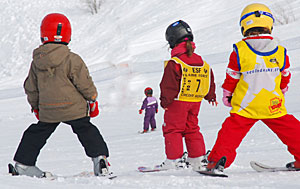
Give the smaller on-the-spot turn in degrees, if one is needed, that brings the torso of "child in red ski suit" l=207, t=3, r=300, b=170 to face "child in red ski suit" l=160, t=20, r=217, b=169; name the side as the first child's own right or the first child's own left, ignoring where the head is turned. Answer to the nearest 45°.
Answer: approximately 45° to the first child's own left

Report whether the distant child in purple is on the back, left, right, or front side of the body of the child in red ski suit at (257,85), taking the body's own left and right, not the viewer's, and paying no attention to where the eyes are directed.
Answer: front

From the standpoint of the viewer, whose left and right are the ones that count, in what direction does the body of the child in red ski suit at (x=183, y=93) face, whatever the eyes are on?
facing away from the viewer and to the left of the viewer

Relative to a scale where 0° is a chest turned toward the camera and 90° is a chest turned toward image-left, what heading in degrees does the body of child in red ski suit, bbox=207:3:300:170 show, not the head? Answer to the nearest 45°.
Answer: approximately 180°

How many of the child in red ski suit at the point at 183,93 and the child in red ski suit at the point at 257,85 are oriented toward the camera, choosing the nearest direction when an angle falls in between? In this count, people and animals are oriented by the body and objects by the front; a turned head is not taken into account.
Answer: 0

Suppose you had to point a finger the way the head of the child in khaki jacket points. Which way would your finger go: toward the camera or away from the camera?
away from the camera

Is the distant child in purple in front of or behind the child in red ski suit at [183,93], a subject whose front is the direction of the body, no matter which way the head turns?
in front

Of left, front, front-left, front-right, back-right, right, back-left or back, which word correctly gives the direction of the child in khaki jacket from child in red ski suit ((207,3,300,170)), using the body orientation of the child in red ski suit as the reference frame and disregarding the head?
left

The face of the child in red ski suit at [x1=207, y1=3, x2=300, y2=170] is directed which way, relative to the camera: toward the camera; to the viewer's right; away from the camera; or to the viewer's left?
away from the camera

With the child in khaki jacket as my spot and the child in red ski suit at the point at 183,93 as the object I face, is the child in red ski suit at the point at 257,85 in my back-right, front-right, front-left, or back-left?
front-right

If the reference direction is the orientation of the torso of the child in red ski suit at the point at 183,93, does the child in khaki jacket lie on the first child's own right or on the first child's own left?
on the first child's own left

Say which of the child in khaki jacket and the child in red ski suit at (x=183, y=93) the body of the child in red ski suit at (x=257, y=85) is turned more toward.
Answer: the child in red ski suit
